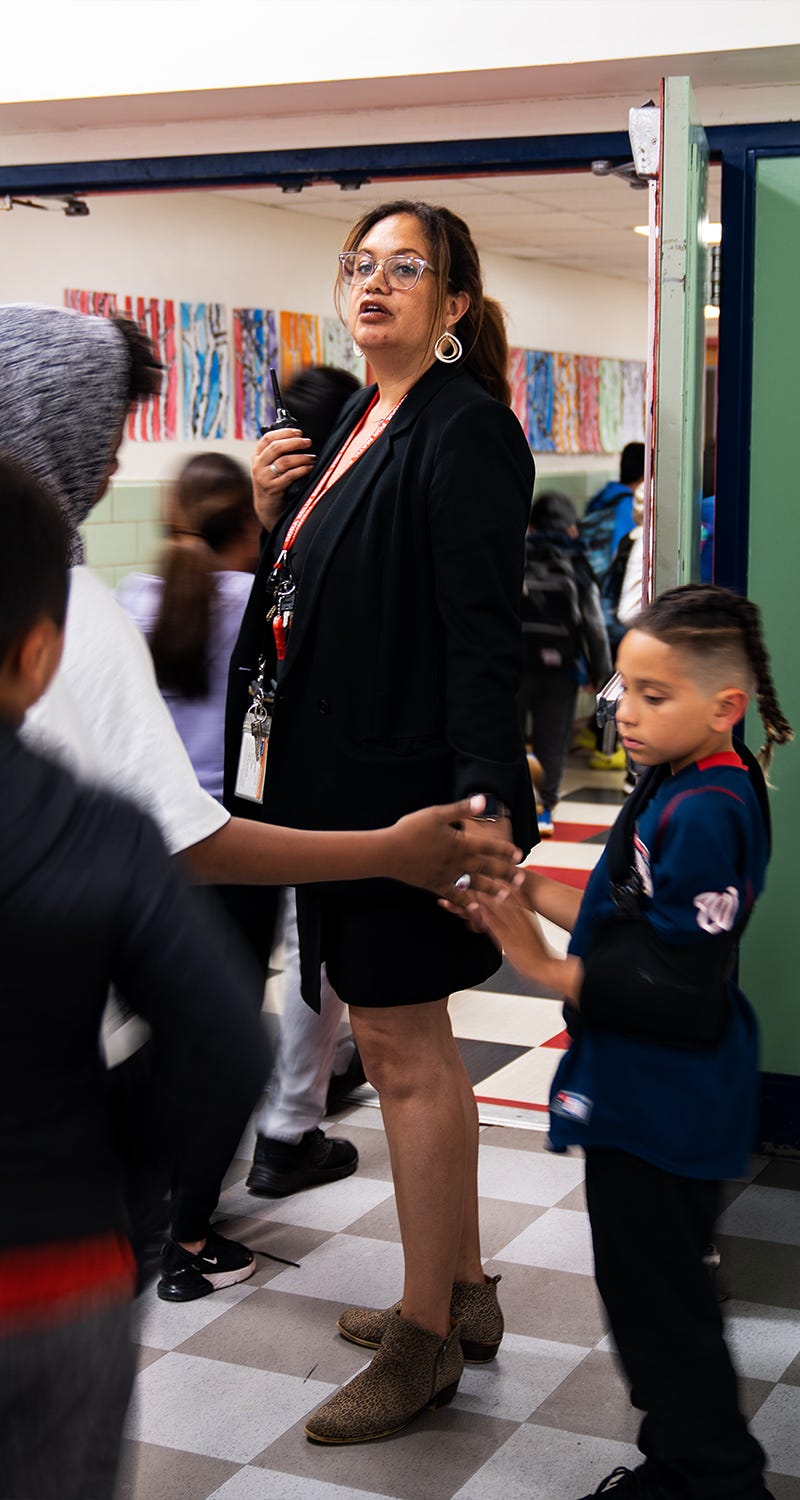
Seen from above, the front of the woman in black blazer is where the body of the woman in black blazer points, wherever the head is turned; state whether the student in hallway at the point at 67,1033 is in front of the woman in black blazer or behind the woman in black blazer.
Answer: in front

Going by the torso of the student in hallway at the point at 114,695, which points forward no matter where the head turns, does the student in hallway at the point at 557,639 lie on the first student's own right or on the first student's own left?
on the first student's own left

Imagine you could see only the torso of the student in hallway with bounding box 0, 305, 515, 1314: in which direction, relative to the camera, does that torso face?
to the viewer's right

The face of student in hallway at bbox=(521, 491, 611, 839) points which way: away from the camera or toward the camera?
away from the camera

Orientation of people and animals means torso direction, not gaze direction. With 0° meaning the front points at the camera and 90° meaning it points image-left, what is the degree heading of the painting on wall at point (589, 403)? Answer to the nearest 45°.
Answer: approximately 315°

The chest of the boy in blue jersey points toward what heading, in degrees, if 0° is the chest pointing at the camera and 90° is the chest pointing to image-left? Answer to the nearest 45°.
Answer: approximately 90°

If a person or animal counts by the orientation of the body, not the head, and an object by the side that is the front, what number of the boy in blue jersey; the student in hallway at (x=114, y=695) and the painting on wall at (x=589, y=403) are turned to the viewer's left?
1

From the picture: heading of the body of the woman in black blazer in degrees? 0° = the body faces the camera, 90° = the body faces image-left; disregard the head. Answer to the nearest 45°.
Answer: approximately 45°

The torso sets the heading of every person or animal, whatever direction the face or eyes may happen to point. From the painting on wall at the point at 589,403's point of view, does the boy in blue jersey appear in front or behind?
in front

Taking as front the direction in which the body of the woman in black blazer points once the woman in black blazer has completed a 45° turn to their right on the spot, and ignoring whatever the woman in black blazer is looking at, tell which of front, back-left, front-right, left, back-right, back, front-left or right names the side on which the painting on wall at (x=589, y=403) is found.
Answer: right

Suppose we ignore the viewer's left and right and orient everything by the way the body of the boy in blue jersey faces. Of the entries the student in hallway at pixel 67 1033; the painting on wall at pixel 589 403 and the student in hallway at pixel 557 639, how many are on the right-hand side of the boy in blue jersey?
2

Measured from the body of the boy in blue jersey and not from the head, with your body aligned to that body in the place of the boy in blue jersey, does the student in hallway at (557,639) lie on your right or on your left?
on your right
